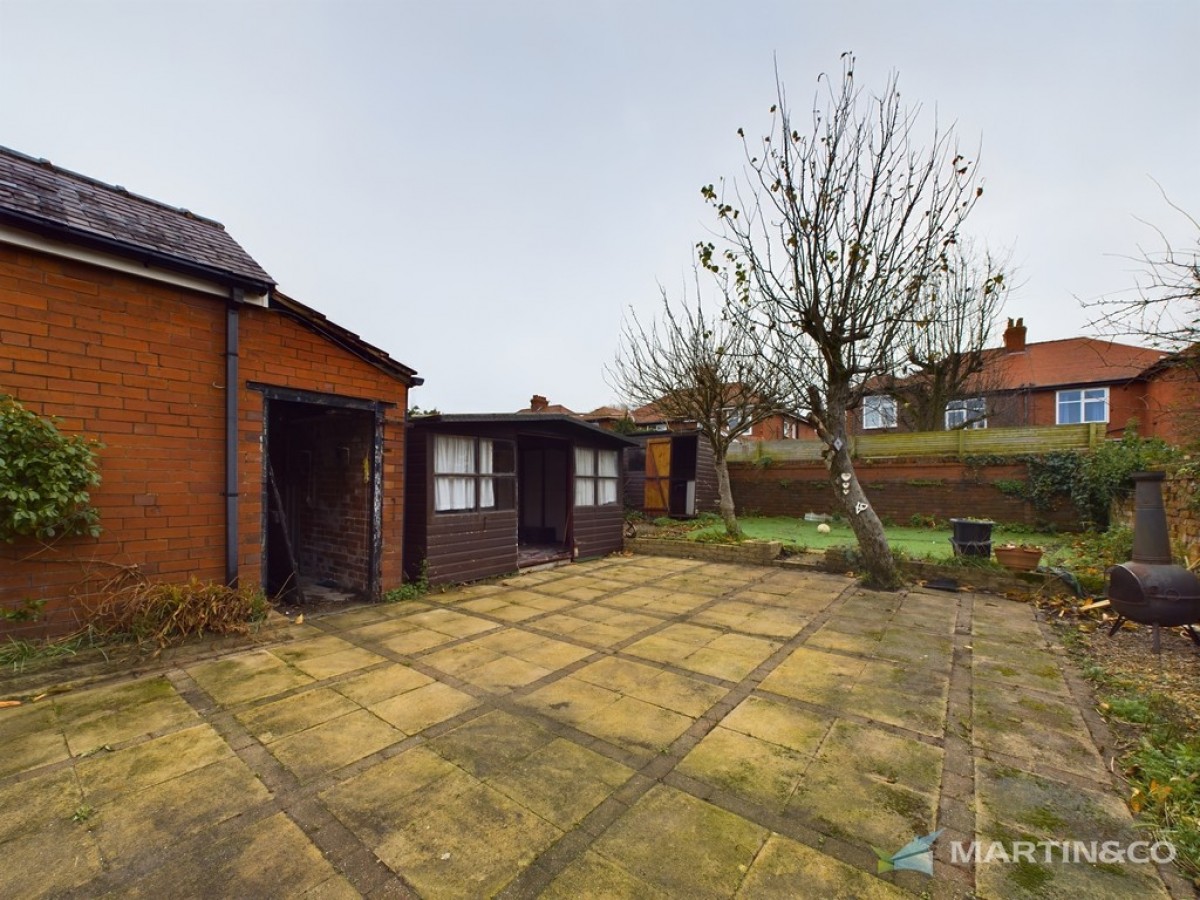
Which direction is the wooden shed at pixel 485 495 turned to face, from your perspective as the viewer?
facing the viewer and to the right of the viewer

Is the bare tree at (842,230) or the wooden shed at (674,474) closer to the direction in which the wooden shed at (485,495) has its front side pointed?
the bare tree

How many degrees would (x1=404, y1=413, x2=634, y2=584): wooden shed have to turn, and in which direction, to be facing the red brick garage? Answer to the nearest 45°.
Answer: approximately 90° to its right

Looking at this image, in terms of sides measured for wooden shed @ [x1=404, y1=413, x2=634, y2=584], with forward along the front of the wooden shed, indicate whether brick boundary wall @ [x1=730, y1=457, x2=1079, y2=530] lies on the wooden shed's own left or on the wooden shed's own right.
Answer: on the wooden shed's own left

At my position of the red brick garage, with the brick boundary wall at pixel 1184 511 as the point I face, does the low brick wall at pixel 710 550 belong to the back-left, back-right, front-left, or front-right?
front-left

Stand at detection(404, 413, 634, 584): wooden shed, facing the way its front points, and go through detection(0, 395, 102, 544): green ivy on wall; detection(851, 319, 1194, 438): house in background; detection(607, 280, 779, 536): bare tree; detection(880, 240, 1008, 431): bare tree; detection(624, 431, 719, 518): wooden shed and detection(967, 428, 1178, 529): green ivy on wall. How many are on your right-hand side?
1

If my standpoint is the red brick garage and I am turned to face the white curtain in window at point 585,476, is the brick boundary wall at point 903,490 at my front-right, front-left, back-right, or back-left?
front-right

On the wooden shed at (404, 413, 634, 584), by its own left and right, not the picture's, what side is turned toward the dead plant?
right

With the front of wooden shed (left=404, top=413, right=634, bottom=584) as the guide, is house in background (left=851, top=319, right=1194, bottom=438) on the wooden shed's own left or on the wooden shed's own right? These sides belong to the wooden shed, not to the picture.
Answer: on the wooden shed's own left

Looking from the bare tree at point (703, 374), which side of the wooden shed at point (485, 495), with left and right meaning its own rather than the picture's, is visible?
left

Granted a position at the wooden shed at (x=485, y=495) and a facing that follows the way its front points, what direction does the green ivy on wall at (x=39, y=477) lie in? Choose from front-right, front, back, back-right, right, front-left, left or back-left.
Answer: right
